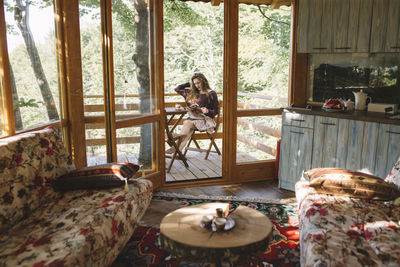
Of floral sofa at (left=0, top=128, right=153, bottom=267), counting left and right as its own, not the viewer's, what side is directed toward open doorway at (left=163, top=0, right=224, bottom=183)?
left

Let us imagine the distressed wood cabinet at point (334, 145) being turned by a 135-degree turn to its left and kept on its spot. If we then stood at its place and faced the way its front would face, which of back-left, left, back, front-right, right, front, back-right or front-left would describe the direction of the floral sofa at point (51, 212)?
back-right

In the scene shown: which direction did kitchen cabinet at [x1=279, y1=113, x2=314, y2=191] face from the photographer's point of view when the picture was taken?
facing the viewer and to the left of the viewer

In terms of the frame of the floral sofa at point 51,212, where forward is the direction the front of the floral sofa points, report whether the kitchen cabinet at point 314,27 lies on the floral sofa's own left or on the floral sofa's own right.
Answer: on the floral sofa's own left

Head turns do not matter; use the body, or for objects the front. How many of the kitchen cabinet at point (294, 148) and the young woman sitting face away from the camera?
0

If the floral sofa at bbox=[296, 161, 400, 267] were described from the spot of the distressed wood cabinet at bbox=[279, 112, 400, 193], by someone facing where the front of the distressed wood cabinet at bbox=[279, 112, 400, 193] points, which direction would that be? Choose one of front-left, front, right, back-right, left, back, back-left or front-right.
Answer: front-left

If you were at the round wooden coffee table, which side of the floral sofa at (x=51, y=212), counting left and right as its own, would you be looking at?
front

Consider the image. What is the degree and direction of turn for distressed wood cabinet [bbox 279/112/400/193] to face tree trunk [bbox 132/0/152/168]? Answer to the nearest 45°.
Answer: approximately 45° to its right

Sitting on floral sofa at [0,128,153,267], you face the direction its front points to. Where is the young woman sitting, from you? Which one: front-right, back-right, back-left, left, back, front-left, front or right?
left

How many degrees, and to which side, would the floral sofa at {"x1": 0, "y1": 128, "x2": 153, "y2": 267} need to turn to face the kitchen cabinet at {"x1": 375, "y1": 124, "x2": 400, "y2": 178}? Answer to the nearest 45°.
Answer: approximately 45° to its left

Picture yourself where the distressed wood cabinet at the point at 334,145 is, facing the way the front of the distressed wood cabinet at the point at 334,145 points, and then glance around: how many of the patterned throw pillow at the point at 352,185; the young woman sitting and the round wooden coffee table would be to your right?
1

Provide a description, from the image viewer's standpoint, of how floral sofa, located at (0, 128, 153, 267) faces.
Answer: facing the viewer and to the right of the viewer

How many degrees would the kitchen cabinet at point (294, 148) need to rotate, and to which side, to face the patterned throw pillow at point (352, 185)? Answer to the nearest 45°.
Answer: approximately 45° to its left

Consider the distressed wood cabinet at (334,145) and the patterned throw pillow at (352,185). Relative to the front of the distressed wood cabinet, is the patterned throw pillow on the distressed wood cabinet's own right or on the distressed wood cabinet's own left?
on the distressed wood cabinet's own left

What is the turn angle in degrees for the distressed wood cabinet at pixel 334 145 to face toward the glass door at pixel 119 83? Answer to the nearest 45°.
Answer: approximately 45° to its right

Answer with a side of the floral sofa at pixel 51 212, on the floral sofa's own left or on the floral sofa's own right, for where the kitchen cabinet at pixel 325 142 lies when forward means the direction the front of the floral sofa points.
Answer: on the floral sofa's own left

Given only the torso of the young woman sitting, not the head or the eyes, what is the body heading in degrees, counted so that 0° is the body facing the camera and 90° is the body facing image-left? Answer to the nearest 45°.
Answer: approximately 45°

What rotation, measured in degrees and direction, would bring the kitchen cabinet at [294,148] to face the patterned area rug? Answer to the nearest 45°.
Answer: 0° — it already faces it
